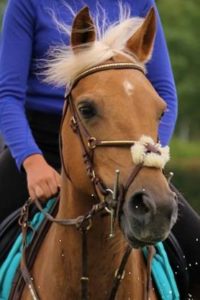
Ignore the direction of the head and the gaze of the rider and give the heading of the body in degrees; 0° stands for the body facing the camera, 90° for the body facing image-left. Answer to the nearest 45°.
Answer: approximately 0°
